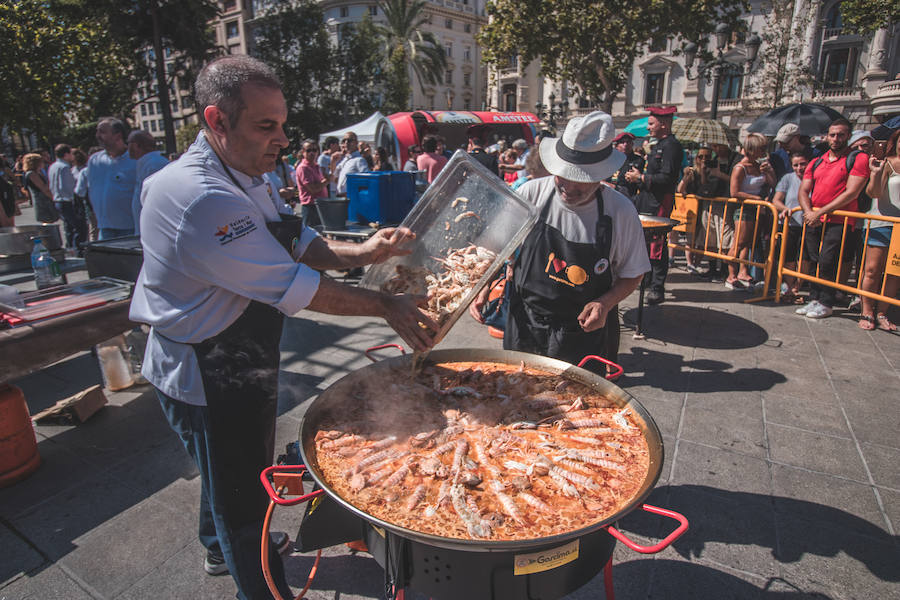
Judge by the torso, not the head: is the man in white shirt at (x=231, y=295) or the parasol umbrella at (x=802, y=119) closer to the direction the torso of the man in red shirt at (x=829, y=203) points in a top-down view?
the man in white shirt

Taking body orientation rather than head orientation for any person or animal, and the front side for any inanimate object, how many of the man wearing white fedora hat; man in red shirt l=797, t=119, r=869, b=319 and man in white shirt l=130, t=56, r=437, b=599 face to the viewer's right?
1

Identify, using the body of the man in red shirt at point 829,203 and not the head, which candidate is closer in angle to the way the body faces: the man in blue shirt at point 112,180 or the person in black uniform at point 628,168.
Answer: the man in blue shirt

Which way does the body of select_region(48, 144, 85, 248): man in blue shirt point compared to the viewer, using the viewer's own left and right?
facing away from the viewer and to the right of the viewer

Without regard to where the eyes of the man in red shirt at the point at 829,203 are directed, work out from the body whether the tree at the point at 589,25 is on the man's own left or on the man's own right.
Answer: on the man's own right

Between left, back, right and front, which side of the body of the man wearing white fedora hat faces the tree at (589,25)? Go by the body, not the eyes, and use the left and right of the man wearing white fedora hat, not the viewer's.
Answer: back

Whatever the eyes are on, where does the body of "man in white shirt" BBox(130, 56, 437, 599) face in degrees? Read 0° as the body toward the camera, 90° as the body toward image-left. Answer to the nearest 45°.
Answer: approximately 270°

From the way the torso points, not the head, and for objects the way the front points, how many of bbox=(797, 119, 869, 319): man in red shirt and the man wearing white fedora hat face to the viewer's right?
0
